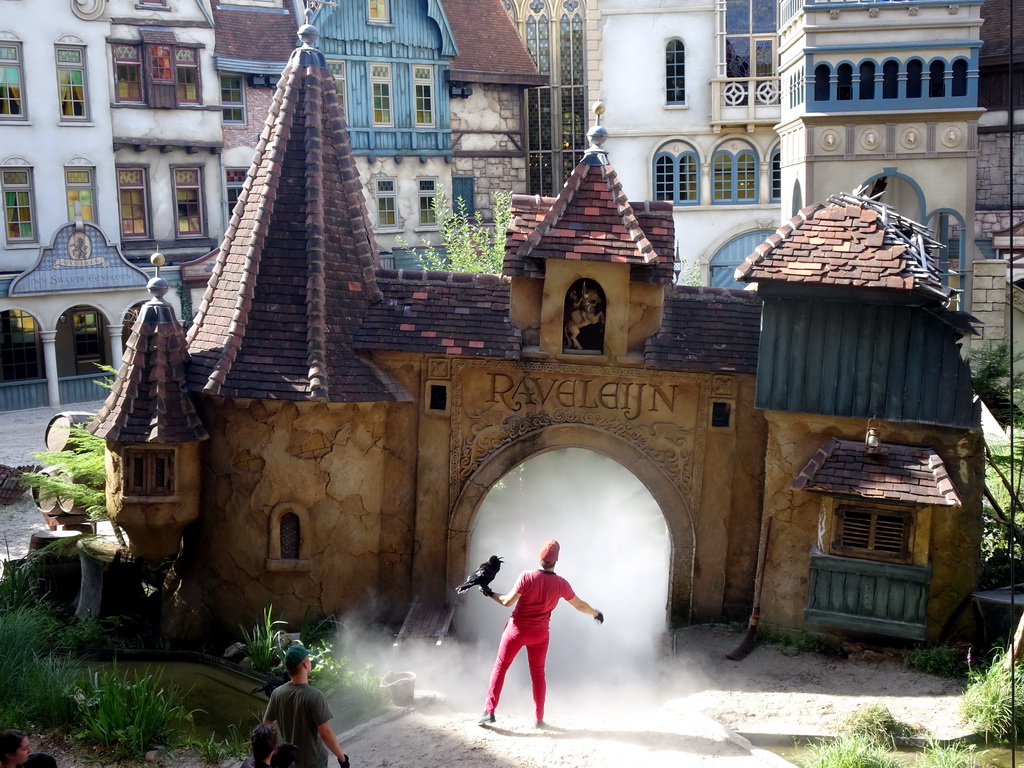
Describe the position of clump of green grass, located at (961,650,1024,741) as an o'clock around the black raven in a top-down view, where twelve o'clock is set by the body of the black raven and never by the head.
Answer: The clump of green grass is roughly at 12 o'clock from the black raven.

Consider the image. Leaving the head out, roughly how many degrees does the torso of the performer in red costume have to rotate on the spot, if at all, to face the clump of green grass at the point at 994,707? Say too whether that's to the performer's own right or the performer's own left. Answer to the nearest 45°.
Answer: approximately 90° to the performer's own right

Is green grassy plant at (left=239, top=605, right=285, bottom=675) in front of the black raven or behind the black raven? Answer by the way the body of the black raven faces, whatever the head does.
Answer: behind

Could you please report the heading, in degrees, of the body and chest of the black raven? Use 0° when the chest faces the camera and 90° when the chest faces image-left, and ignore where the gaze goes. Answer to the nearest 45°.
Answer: approximately 270°

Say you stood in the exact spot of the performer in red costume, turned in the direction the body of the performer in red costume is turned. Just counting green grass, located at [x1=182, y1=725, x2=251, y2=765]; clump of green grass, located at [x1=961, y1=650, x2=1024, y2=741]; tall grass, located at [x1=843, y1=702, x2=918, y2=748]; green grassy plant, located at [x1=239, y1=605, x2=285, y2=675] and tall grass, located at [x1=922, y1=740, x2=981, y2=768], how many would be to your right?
3

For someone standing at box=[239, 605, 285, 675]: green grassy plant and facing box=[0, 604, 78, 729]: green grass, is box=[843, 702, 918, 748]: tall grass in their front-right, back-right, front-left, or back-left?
back-left

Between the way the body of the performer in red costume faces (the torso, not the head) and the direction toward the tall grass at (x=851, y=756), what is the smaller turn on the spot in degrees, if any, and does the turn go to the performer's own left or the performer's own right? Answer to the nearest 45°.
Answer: approximately 90° to the performer's own right

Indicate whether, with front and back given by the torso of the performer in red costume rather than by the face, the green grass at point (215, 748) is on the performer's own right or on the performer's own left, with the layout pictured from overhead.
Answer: on the performer's own left

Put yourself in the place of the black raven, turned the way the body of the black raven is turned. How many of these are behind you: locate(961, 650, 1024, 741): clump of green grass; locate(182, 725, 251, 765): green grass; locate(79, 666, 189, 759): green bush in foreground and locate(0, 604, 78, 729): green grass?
3

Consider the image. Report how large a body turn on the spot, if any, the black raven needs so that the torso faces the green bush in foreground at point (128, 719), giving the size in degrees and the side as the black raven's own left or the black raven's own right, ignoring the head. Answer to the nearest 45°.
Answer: approximately 180°

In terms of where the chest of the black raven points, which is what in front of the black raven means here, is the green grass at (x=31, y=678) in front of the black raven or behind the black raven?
behind

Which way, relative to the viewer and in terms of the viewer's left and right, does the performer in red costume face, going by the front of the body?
facing away from the viewer

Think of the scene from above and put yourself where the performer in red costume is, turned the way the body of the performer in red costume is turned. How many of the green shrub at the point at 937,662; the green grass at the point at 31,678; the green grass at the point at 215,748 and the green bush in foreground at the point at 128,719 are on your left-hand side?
3

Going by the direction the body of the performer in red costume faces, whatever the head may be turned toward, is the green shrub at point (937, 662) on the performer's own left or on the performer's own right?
on the performer's own right
